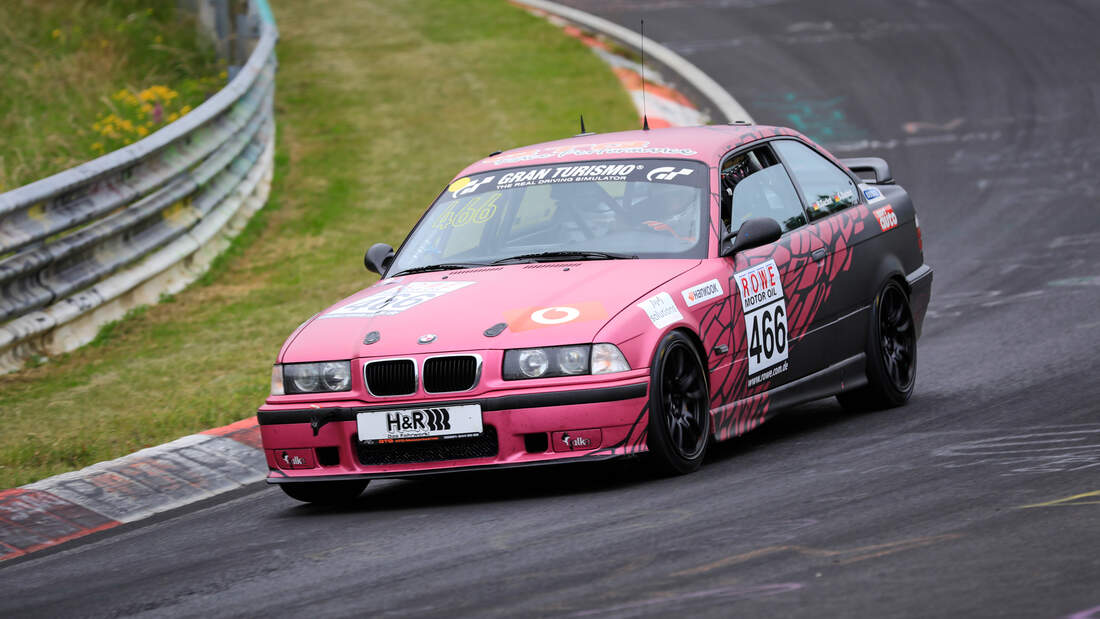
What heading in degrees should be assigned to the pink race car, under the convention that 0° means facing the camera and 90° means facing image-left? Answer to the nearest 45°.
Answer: approximately 45°

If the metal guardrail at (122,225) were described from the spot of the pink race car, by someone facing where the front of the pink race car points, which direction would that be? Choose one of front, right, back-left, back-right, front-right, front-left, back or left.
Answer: right
